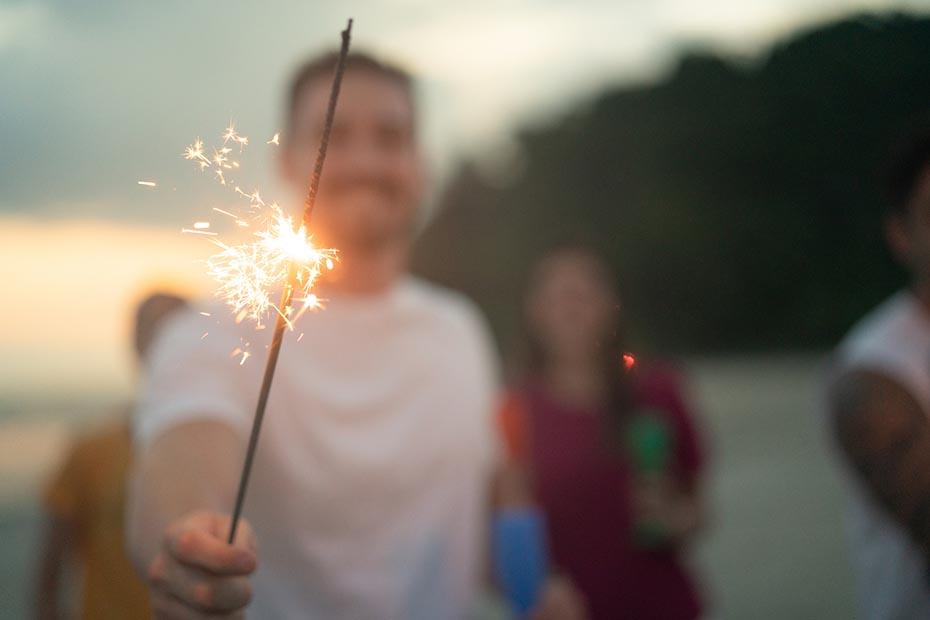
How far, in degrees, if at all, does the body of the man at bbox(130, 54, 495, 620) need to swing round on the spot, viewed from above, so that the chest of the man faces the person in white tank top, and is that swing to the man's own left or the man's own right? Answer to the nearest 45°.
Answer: approximately 45° to the man's own left

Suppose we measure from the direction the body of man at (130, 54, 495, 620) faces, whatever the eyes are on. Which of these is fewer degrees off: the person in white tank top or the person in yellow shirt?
the person in white tank top

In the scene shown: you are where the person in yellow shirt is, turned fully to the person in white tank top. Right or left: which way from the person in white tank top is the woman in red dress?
left

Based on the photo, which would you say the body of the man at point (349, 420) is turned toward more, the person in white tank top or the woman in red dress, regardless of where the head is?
the person in white tank top

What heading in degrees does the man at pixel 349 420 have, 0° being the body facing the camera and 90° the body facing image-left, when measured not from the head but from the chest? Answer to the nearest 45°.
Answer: approximately 0°

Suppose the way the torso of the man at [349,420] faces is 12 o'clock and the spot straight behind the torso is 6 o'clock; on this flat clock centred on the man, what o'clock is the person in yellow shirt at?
The person in yellow shirt is roughly at 5 o'clock from the man.
